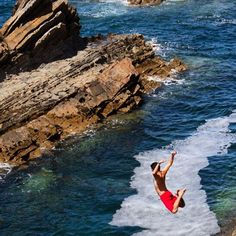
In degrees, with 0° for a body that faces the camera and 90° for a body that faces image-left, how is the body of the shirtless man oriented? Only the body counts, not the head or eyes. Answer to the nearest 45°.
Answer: approximately 135°
